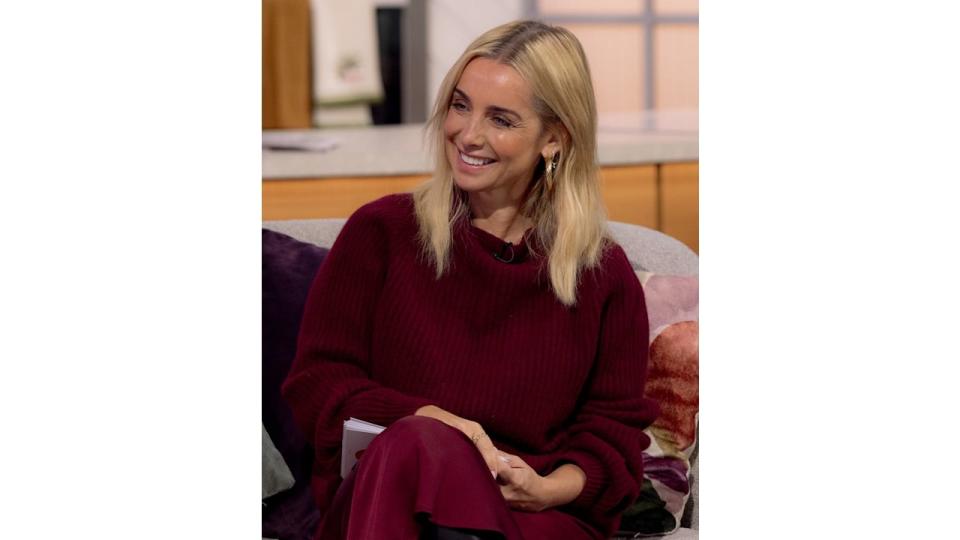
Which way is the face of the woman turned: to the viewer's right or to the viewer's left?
to the viewer's left

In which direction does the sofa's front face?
toward the camera

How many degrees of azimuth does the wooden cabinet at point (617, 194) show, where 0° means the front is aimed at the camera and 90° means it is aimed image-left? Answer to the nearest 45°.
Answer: approximately 0°

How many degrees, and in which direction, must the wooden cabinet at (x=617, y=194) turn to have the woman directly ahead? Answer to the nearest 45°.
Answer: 0° — it already faces them

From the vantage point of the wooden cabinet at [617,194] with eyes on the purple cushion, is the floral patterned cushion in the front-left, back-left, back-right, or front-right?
front-left

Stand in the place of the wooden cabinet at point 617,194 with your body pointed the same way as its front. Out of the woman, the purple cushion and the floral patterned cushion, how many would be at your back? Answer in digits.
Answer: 0

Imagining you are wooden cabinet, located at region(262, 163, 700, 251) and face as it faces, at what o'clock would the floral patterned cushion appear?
The floral patterned cushion is roughly at 12 o'clock from the wooden cabinet.

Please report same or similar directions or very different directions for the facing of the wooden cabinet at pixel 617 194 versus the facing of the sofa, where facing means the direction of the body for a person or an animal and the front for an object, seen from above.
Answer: same or similar directions

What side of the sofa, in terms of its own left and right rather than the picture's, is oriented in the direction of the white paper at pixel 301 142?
back

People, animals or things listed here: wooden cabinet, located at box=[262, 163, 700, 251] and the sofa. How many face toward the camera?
2
